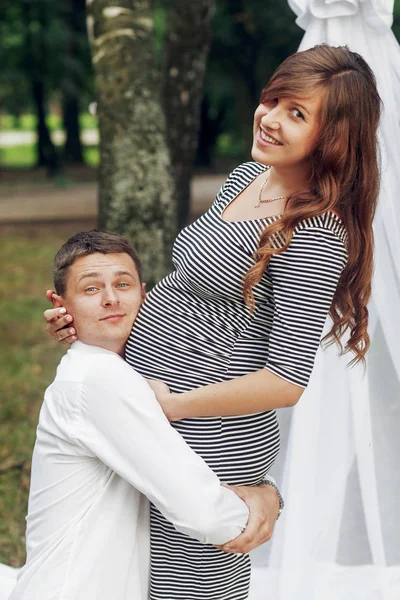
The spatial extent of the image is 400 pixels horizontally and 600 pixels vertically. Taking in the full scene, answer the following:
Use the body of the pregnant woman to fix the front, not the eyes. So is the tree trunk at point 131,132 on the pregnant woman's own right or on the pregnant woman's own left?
on the pregnant woman's own right

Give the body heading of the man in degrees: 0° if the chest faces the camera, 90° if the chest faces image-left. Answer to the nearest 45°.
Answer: approximately 270°

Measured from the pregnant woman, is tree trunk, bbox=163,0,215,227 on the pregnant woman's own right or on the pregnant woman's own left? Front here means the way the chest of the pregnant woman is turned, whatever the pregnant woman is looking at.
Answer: on the pregnant woman's own right

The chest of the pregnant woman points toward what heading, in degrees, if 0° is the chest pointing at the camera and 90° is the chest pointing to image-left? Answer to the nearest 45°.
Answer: approximately 45°

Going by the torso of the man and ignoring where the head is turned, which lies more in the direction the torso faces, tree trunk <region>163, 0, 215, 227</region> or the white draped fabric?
the white draped fabric

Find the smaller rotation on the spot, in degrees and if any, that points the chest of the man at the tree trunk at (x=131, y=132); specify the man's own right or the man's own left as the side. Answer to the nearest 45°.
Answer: approximately 90° to the man's own left
